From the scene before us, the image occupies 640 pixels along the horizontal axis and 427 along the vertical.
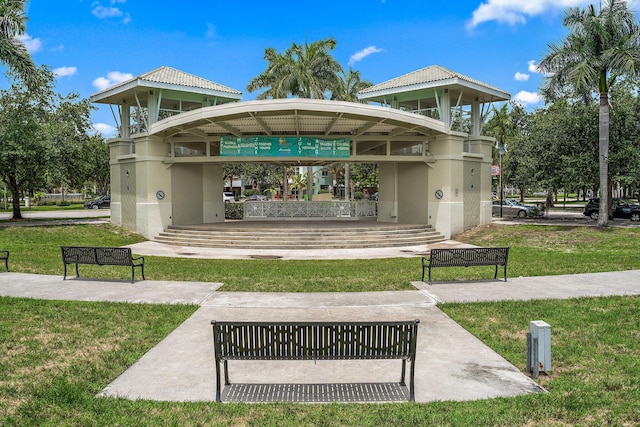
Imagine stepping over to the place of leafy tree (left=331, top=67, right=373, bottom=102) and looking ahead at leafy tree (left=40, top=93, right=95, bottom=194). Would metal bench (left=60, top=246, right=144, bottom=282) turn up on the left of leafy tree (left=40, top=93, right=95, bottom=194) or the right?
left

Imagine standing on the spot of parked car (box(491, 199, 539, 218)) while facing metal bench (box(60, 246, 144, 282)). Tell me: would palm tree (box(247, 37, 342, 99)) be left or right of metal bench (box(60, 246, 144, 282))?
right

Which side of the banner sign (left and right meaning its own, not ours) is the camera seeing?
front

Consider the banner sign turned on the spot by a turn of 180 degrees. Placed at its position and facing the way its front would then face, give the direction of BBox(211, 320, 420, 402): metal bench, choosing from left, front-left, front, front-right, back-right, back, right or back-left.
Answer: back

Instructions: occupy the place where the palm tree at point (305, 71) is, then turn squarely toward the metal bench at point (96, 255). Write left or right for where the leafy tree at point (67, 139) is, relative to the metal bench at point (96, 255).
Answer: right

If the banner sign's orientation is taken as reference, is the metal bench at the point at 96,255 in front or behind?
in front

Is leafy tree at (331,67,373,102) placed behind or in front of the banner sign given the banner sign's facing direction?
behind

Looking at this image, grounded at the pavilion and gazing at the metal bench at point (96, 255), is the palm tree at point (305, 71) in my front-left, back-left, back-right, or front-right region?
back-right
